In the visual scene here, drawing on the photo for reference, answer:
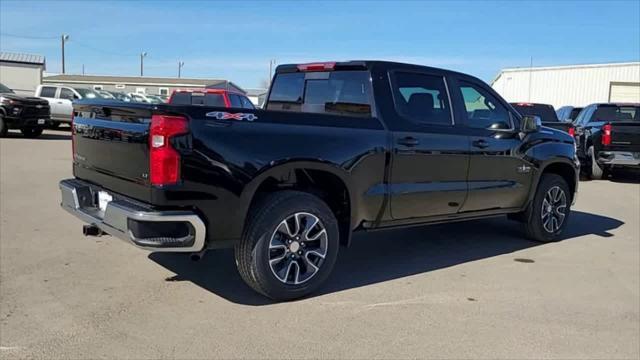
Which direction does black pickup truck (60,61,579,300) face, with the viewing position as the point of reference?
facing away from the viewer and to the right of the viewer

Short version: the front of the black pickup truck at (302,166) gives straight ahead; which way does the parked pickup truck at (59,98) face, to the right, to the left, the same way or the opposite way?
to the right

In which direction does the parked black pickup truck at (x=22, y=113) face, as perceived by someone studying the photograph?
facing the viewer and to the right of the viewer

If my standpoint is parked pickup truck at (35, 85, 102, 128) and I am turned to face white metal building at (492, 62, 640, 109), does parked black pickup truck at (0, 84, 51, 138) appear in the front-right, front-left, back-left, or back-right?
back-right

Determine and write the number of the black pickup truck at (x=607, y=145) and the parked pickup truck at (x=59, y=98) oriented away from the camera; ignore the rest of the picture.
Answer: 1

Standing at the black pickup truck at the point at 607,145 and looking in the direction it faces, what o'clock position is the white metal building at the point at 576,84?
The white metal building is roughly at 12 o'clock from the black pickup truck.

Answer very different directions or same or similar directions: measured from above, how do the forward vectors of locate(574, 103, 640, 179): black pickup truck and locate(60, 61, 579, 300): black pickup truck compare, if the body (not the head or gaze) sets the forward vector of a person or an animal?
same or similar directions

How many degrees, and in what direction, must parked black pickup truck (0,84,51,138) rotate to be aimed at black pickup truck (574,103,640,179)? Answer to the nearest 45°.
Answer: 0° — it already faces it

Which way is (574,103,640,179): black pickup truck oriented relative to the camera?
away from the camera

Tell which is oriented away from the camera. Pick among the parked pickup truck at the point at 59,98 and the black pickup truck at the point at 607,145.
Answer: the black pickup truck

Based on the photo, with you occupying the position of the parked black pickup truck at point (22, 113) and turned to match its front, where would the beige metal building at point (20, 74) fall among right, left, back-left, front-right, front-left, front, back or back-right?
back-left

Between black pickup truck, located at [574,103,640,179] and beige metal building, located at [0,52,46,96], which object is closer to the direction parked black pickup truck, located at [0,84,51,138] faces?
the black pickup truck

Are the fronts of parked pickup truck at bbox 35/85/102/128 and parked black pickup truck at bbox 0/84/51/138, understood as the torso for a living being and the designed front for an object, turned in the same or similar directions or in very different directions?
same or similar directions

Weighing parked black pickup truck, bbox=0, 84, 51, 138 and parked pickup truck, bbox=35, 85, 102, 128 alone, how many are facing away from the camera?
0
